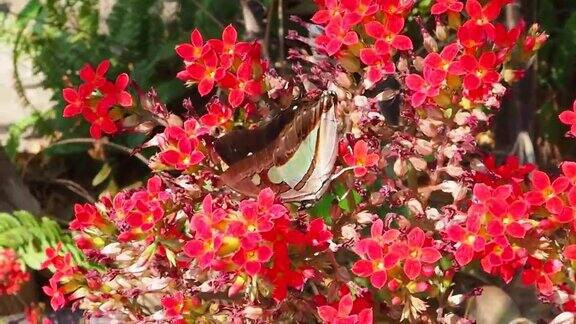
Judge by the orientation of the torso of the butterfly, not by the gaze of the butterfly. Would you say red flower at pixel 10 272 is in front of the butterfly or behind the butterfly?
behind

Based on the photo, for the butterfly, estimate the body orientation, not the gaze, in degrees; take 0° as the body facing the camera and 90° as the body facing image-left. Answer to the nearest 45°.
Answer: approximately 270°
